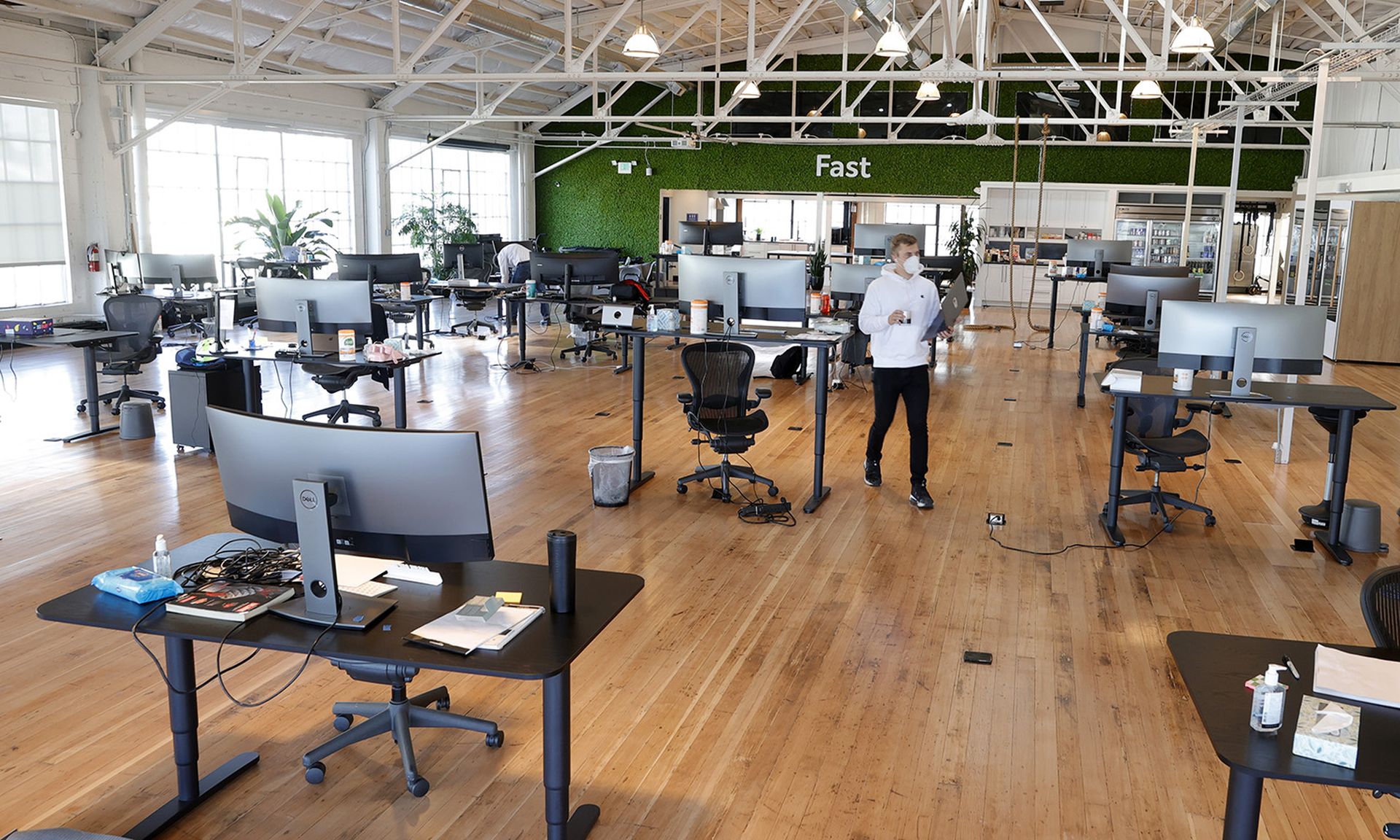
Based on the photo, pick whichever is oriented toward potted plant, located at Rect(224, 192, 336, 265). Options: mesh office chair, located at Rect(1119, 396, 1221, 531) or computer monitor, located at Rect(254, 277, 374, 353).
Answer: the computer monitor

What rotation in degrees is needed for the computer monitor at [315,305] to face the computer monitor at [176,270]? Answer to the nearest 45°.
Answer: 0° — it already faces it

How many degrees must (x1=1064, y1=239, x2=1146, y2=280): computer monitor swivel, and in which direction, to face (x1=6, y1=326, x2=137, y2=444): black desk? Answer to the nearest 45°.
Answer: approximately 135° to its left

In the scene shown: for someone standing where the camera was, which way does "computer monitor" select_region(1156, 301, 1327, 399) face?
facing away from the viewer

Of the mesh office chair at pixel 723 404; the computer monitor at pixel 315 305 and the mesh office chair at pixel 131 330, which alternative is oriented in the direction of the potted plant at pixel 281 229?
the computer monitor

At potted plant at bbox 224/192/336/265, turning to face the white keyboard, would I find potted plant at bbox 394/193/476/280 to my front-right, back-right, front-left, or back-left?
back-left

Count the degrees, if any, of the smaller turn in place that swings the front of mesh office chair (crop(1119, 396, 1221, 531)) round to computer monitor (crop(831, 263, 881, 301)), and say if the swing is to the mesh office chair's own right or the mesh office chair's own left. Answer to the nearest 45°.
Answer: approximately 180°

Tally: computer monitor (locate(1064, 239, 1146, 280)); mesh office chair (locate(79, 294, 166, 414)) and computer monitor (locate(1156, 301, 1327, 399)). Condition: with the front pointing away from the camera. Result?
2

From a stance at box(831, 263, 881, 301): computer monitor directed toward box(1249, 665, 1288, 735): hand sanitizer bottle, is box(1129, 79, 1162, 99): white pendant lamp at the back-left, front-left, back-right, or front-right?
back-left

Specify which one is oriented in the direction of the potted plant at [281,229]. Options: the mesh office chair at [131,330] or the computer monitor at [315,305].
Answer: the computer monitor

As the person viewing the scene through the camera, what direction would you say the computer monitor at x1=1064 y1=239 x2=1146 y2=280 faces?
facing away from the viewer

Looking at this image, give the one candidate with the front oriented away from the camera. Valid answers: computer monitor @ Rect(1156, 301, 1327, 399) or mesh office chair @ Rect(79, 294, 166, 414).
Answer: the computer monitor

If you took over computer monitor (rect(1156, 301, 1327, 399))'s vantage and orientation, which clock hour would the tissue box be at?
The tissue box is roughly at 6 o'clock from the computer monitor.

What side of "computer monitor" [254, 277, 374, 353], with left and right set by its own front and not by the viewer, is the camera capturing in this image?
back
